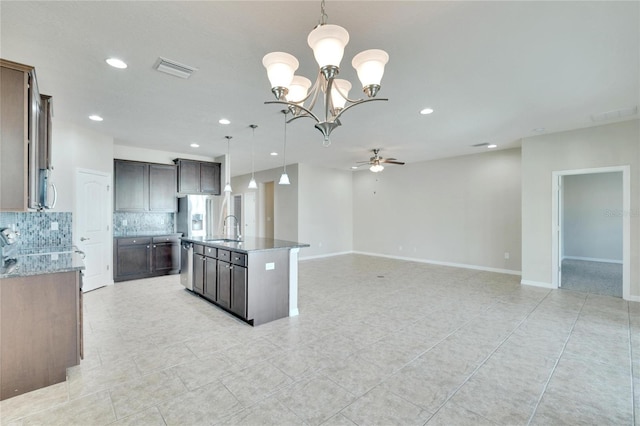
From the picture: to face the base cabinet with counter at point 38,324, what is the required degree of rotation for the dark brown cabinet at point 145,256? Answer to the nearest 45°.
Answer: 0° — it already faces it

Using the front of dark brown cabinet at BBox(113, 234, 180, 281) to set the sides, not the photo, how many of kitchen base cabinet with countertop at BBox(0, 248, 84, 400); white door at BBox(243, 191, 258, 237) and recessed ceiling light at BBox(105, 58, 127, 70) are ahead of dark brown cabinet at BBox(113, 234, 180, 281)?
2

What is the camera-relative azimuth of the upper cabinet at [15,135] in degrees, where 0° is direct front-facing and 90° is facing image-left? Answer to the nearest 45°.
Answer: approximately 270°

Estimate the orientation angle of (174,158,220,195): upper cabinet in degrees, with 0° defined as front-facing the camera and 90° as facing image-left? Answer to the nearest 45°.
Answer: approximately 0°

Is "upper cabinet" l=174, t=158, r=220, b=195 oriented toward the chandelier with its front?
yes

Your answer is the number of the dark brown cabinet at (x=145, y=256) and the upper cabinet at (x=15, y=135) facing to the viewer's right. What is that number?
1

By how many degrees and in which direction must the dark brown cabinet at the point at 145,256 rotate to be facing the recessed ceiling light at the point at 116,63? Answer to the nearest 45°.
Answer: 0° — it already faces it

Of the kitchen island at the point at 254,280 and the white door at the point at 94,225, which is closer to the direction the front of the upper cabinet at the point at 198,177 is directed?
the kitchen island

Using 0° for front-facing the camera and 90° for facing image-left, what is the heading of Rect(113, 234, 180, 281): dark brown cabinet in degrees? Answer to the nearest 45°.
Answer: approximately 0°

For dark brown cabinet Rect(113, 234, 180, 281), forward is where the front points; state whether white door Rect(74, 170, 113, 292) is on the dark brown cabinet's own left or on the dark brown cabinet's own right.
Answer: on the dark brown cabinet's own right

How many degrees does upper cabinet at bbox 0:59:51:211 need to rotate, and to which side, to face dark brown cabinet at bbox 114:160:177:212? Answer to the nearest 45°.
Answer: approximately 45° to its left

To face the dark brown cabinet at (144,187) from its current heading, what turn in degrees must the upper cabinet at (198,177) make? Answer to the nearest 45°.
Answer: approximately 90° to its right

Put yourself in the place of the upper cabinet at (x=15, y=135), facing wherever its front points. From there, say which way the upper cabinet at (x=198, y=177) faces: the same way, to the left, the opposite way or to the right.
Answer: to the right
